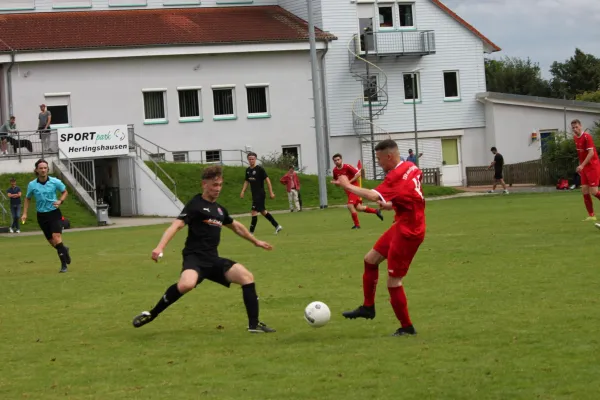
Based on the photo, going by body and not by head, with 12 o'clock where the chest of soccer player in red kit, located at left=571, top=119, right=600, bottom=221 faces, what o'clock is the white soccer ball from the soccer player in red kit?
The white soccer ball is roughly at 11 o'clock from the soccer player in red kit.

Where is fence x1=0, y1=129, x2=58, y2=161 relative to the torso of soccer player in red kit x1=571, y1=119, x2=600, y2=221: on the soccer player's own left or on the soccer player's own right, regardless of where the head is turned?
on the soccer player's own right

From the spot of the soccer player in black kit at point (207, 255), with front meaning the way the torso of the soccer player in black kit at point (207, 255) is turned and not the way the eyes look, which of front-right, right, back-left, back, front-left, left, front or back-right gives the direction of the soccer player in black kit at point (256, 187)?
back-left

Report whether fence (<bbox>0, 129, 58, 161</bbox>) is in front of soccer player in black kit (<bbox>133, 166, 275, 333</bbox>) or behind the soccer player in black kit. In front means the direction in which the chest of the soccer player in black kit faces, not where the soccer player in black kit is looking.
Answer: behind

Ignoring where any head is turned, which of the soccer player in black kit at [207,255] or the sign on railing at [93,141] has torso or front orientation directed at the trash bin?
the sign on railing

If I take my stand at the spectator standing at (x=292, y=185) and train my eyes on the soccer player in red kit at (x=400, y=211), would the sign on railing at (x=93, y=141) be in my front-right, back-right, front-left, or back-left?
back-right

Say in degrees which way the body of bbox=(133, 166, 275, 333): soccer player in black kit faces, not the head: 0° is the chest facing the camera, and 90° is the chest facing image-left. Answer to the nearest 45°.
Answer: approximately 315°
